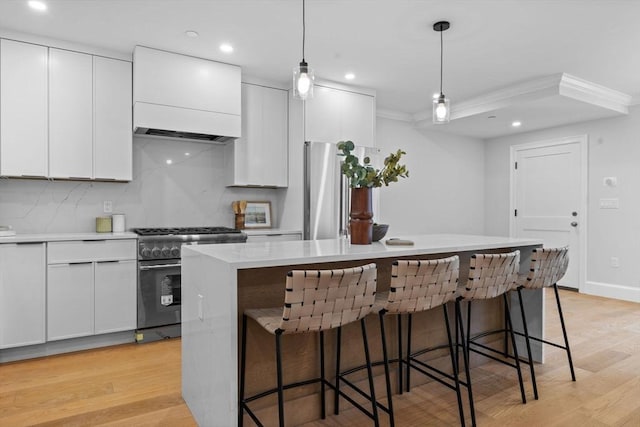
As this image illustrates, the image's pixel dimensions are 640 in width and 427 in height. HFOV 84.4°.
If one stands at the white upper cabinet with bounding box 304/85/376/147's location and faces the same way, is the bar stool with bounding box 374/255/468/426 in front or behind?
in front

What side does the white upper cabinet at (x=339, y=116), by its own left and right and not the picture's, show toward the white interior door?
left

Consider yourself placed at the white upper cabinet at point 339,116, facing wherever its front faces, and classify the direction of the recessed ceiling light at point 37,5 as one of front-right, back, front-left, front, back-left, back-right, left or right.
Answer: right

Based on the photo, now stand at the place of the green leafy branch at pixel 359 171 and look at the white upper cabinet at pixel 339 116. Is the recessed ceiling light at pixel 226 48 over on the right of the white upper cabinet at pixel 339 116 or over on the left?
left

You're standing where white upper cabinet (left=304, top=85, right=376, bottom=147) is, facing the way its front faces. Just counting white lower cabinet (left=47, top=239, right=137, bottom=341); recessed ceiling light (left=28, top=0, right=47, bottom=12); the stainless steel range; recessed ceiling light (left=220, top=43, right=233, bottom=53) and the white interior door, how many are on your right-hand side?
4

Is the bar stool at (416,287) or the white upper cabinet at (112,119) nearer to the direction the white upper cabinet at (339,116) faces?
the bar stool

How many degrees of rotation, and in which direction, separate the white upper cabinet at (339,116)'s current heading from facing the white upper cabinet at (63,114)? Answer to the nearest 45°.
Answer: approximately 90° to its right

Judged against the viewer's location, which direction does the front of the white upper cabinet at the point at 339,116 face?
facing the viewer and to the right of the viewer

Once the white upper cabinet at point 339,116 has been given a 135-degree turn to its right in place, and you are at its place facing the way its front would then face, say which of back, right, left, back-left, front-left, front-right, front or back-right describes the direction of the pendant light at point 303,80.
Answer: left

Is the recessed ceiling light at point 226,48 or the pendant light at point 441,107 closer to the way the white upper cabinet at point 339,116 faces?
the pendant light

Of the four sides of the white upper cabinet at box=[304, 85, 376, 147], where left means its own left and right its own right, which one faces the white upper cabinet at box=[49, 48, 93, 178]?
right

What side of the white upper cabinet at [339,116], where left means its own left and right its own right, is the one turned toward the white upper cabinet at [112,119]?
right

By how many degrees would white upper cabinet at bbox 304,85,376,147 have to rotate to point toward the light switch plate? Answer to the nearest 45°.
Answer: approximately 45° to its left

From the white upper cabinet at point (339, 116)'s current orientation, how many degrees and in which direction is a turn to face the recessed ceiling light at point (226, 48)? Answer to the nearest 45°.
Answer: approximately 90° to its right

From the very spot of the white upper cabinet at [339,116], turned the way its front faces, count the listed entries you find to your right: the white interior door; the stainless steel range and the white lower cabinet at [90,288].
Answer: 2

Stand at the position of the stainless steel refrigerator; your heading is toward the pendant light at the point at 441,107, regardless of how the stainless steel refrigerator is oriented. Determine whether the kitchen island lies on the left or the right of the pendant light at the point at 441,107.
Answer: right

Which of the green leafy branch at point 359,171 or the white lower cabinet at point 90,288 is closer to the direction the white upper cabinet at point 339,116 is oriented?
the green leafy branch
